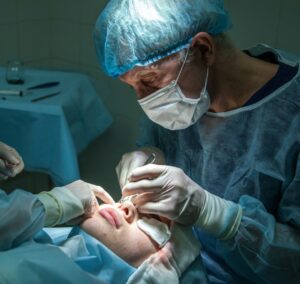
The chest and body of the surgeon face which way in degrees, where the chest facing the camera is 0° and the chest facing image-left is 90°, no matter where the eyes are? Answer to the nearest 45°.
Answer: approximately 45°
